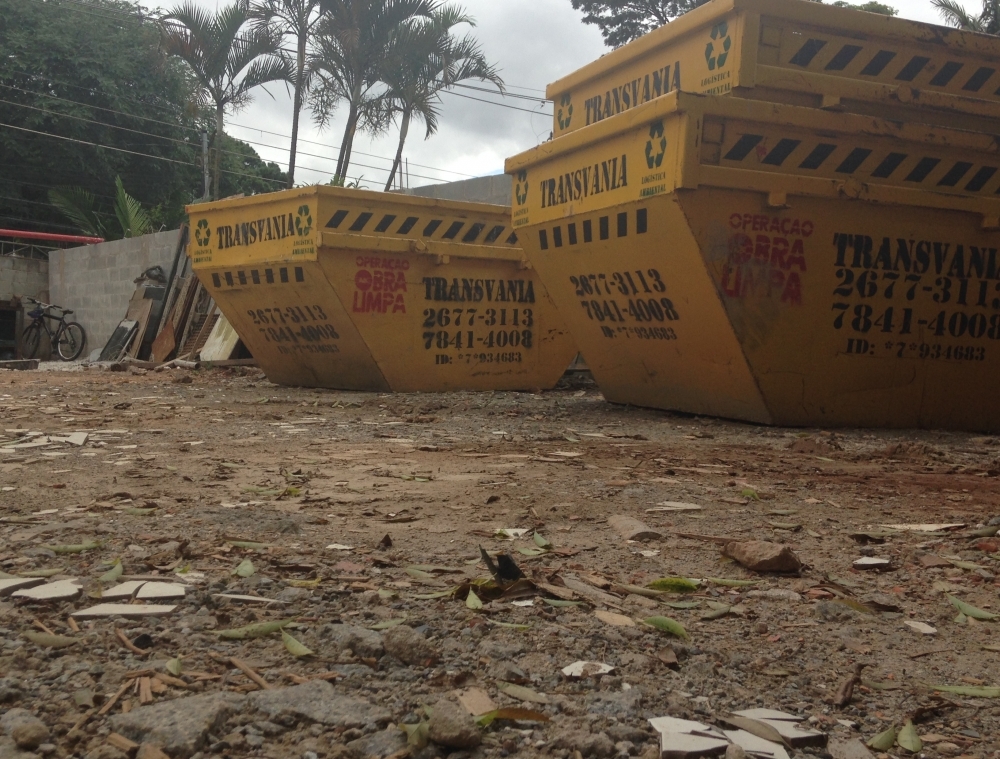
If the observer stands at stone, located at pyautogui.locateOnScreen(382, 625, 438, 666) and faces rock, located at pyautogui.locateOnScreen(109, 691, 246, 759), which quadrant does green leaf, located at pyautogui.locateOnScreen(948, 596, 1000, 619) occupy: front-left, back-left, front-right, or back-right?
back-left

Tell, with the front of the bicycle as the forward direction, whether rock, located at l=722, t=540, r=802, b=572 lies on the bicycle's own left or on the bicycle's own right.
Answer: on the bicycle's own left

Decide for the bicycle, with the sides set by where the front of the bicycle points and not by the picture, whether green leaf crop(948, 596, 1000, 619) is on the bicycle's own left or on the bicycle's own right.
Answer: on the bicycle's own left

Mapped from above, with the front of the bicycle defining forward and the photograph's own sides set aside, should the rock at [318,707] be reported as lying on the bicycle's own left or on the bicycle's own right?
on the bicycle's own left

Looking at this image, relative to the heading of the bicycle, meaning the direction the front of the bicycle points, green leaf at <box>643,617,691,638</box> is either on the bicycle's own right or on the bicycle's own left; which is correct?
on the bicycle's own left

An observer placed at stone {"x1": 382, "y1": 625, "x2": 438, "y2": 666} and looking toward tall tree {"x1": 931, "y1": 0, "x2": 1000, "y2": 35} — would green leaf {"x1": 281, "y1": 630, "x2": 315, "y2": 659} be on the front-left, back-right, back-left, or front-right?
back-left

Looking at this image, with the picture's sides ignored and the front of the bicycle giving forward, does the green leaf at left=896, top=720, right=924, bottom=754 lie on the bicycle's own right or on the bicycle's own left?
on the bicycle's own left

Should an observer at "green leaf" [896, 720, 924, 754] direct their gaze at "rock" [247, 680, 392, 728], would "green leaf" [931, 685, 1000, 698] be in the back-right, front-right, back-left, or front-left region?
back-right

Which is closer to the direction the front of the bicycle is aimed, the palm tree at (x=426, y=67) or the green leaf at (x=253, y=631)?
the green leaf
